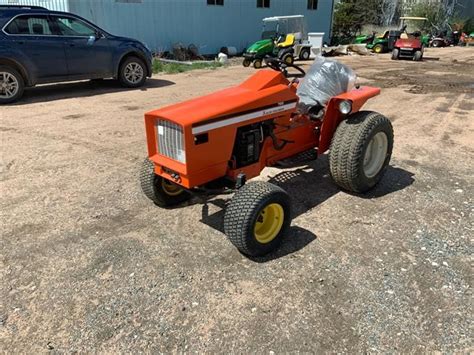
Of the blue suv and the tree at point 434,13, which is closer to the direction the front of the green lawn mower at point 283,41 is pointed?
the blue suv

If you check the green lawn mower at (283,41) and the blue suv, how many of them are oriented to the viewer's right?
1

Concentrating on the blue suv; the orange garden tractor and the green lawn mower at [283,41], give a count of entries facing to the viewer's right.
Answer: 1

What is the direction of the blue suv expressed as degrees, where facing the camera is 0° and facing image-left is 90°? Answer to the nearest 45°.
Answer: approximately 270°

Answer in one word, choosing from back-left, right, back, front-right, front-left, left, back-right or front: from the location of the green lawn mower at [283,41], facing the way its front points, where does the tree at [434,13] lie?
back

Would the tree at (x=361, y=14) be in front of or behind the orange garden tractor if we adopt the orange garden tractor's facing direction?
behind

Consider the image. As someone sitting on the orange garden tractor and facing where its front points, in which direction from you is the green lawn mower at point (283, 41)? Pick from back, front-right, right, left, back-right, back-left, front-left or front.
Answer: back-right

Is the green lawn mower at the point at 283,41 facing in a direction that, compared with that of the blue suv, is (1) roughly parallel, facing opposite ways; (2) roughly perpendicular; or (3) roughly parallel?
roughly parallel, facing opposite ways

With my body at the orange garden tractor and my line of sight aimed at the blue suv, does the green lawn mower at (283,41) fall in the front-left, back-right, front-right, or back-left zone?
front-right

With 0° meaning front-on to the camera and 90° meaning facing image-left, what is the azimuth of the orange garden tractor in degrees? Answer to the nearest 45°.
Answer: approximately 45°

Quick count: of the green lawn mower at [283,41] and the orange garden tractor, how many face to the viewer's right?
0

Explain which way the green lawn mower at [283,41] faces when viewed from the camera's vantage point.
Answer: facing the viewer and to the left of the viewer

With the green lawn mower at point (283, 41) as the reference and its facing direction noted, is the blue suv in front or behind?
in front

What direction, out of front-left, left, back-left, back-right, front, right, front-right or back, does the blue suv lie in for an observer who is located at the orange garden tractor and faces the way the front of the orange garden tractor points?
right

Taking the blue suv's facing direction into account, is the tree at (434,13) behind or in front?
in front

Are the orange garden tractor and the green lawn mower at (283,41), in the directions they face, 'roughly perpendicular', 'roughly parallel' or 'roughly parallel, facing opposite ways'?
roughly parallel

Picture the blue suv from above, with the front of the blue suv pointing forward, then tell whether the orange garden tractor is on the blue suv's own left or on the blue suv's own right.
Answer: on the blue suv's own right
